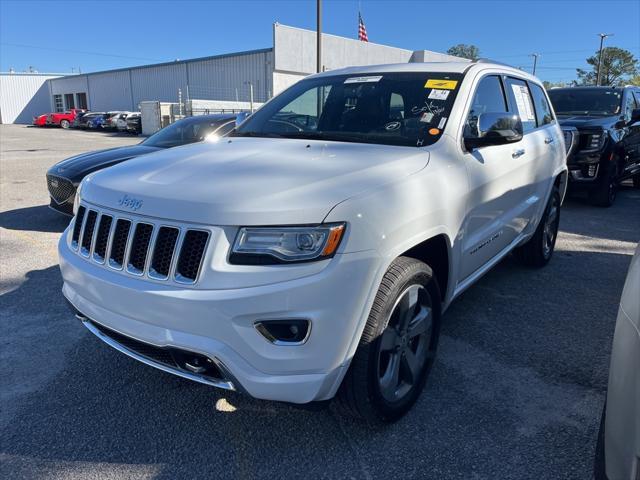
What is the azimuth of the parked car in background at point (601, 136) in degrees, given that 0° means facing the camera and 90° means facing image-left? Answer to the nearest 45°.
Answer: approximately 45°

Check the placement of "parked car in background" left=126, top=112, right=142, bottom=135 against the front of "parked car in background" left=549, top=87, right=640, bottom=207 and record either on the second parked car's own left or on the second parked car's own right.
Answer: on the second parked car's own right

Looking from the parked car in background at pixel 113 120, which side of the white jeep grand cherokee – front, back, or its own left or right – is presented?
right

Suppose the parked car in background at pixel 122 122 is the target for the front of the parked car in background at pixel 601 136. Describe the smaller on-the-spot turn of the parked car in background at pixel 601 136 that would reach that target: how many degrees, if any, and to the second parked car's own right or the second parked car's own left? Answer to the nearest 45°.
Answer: approximately 90° to the second parked car's own right

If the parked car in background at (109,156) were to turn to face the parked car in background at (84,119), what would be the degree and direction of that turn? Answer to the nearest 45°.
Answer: approximately 135° to its right

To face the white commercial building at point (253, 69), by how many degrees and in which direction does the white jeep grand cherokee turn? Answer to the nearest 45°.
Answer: approximately 135° to its right

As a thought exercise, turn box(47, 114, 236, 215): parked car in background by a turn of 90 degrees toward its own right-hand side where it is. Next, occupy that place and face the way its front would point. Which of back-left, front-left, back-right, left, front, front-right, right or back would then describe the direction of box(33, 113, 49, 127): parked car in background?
front-right

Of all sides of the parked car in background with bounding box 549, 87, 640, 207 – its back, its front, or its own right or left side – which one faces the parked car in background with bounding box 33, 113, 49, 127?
right
